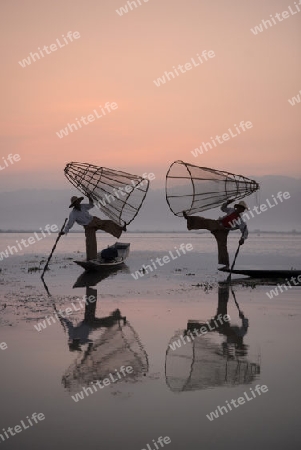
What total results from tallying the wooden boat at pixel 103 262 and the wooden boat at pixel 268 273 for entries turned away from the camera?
0
